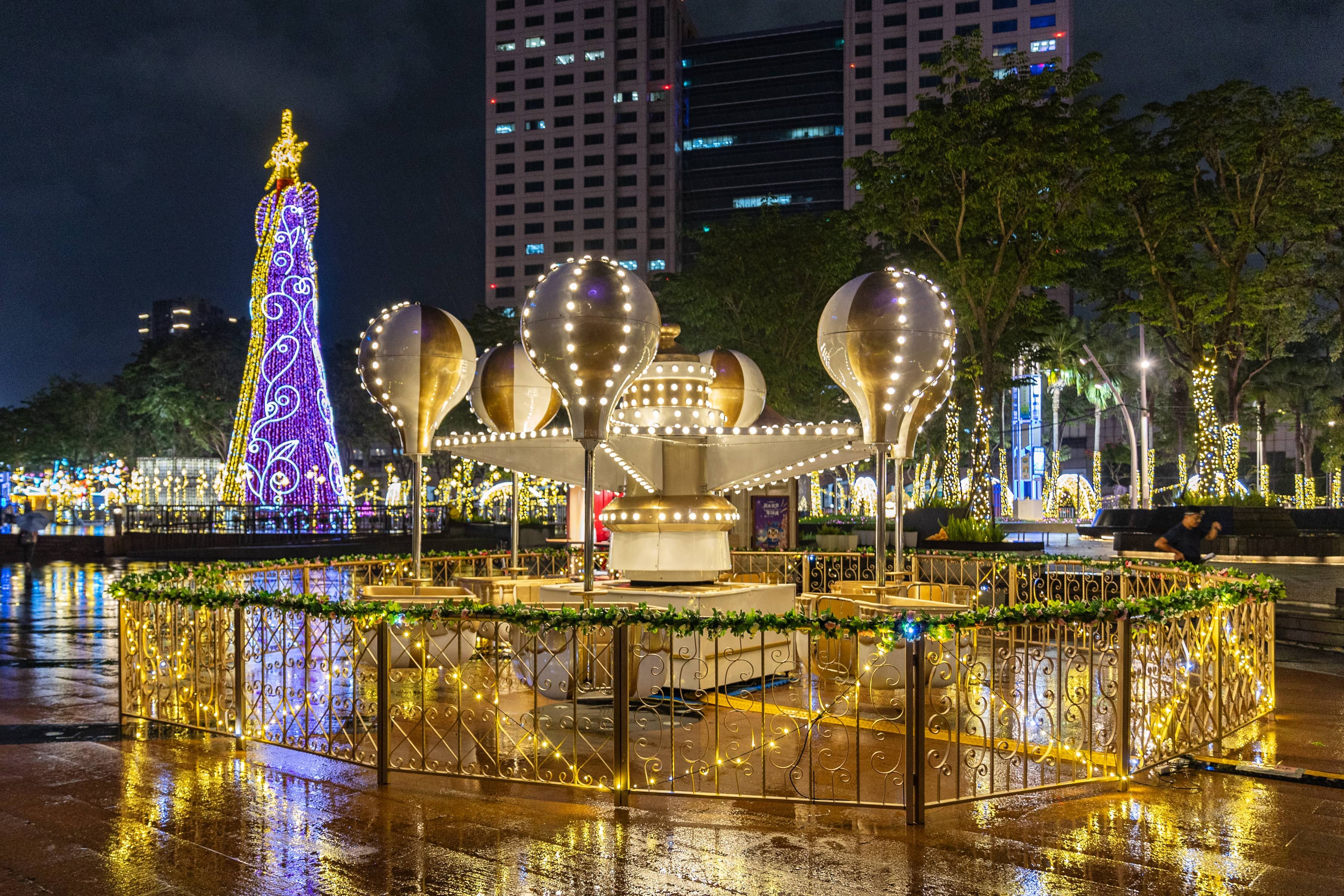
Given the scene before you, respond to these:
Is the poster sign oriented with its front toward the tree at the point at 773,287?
no

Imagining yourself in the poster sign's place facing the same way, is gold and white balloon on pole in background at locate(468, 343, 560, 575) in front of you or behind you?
in front

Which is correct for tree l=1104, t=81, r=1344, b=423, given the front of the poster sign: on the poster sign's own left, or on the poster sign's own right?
on the poster sign's own left

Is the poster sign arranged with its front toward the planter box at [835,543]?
no

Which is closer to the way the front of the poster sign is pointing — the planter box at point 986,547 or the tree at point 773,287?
the planter box

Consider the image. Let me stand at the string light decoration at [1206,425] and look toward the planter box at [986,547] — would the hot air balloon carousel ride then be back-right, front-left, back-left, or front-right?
front-left

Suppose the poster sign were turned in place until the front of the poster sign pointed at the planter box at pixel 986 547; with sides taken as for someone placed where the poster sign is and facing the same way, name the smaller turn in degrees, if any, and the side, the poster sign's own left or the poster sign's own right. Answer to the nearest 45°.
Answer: approximately 90° to the poster sign's own left

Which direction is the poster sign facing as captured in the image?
toward the camera

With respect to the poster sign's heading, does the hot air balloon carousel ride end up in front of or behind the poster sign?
in front
